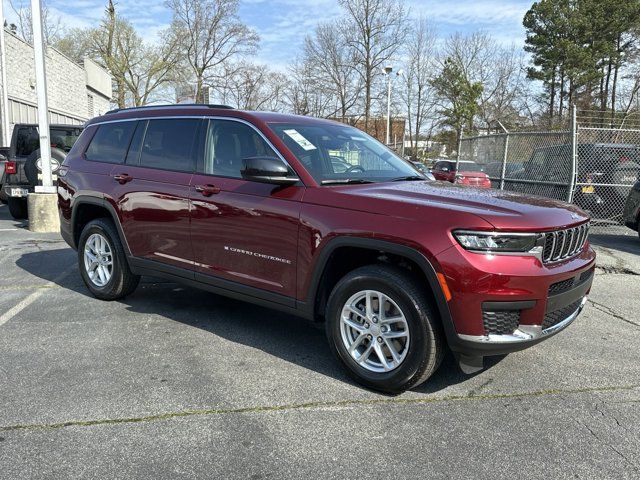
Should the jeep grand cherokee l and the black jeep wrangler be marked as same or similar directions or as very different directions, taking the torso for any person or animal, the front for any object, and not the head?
very different directions

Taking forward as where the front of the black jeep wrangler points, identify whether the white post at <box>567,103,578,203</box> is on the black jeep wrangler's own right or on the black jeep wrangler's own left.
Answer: on the black jeep wrangler's own right

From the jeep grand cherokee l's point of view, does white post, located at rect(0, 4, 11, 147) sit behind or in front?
behind

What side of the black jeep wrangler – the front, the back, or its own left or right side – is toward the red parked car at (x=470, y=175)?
right

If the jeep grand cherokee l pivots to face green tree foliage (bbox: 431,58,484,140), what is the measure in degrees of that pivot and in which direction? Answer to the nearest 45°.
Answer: approximately 135° to its left

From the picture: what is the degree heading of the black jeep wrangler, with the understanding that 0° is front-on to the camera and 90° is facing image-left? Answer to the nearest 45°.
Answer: approximately 180°

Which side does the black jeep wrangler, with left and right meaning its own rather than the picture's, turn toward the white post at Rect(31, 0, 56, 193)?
back

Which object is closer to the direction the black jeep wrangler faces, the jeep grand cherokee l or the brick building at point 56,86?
the brick building

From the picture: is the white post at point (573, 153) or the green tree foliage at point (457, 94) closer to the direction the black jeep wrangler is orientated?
the green tree foliage

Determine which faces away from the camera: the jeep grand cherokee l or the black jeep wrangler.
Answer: the black jeep wrangler

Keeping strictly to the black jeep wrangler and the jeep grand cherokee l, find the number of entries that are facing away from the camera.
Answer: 1

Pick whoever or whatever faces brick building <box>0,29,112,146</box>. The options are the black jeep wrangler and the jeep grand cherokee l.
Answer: the black jeep wrangler

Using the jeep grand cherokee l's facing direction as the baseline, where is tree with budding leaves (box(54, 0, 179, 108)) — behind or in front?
behind

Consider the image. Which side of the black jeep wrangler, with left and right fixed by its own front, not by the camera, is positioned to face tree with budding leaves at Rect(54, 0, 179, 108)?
front

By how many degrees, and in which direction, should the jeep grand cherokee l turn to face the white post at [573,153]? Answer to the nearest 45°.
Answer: approximately 90° to its left
